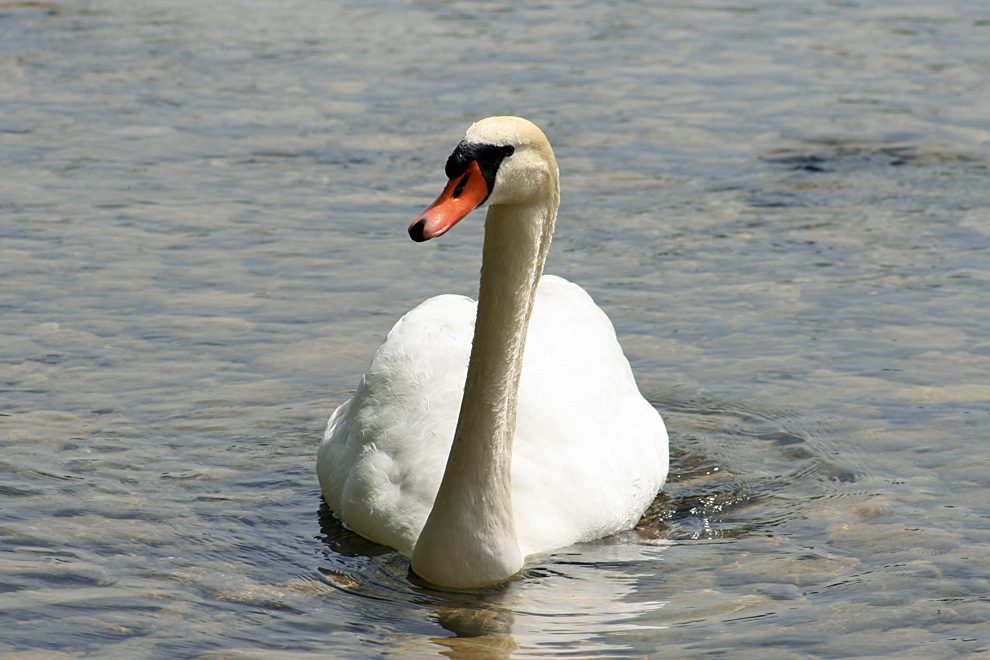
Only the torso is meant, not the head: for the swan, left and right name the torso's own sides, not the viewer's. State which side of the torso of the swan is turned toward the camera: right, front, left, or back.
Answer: front
